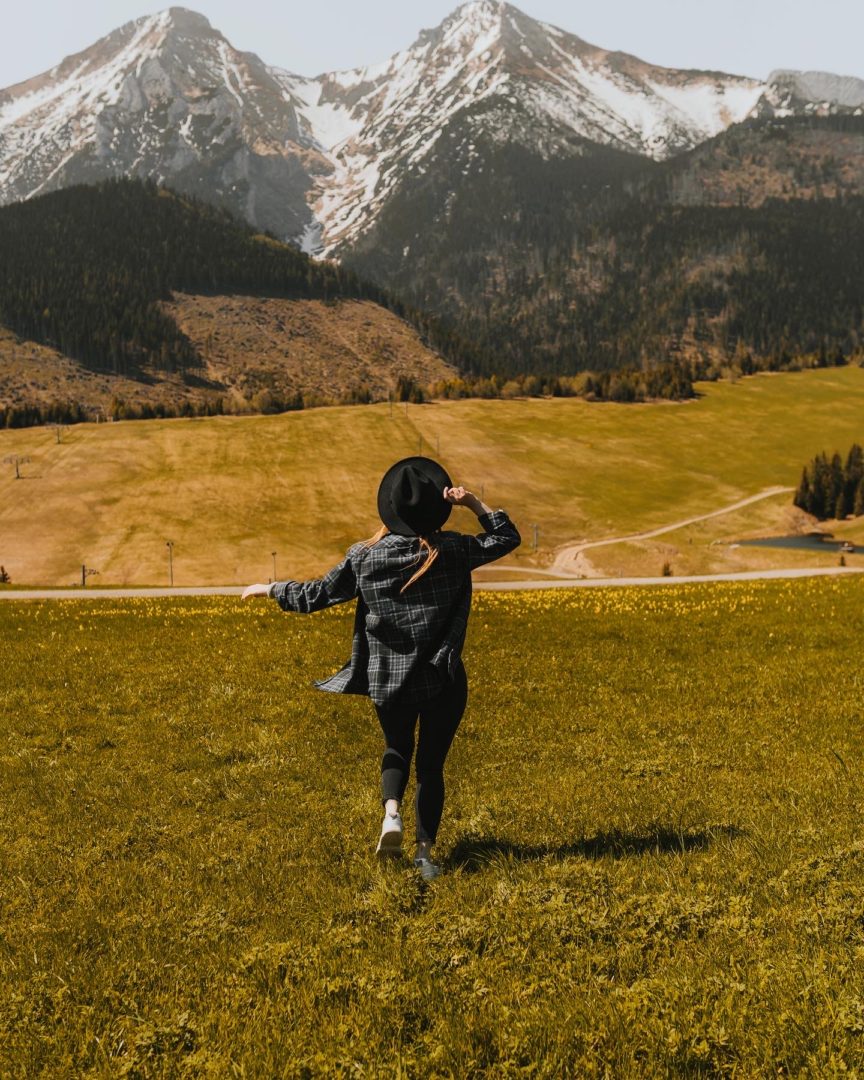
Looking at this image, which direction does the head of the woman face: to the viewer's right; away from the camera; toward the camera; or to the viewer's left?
away from the camera

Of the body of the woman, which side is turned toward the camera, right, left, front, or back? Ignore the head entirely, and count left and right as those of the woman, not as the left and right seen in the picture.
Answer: back
